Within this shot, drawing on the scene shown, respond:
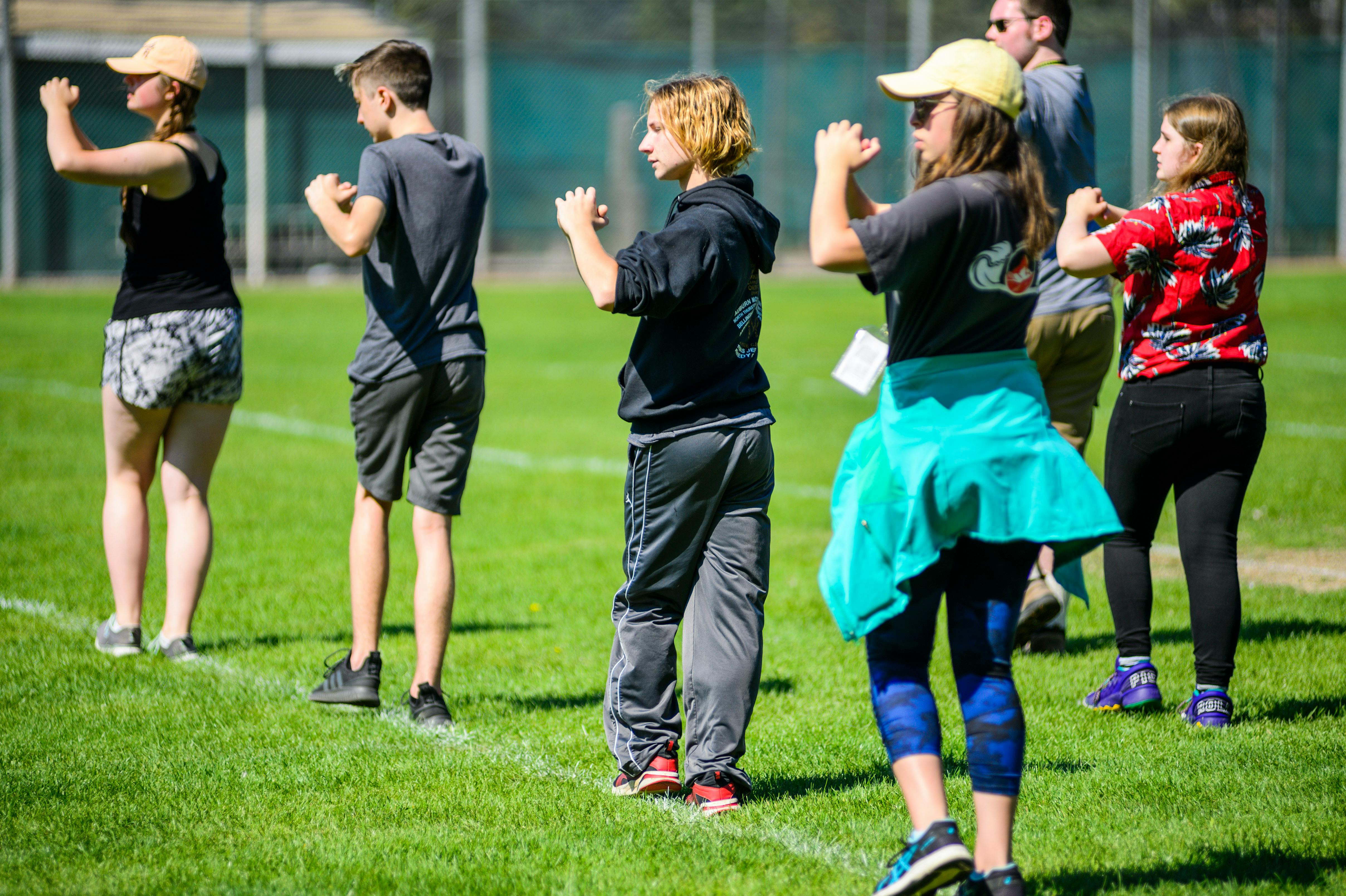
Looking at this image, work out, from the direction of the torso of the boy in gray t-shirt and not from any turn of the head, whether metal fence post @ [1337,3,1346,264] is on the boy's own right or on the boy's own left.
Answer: on the boy's own right

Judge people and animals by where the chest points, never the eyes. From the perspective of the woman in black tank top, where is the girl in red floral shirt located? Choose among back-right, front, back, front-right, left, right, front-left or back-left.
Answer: back

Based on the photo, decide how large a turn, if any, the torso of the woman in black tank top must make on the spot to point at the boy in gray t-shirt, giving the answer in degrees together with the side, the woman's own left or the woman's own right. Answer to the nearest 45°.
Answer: approximately 180°

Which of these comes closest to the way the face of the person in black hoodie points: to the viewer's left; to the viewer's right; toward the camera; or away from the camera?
to the viewer's left

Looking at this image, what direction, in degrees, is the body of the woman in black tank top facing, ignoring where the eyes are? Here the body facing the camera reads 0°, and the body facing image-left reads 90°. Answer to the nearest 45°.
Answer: approximately 135°

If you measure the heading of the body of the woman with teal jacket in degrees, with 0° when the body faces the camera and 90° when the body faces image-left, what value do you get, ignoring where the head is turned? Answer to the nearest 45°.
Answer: approximately 135°

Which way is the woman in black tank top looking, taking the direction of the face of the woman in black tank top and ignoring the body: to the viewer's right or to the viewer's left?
to the viewer's left

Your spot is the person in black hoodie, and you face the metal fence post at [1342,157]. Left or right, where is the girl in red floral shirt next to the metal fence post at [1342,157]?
right

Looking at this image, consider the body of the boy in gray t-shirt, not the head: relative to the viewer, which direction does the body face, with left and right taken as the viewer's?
facing away from the viewer and to the left of the viewer

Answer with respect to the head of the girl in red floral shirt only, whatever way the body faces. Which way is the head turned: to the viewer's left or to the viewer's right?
to the viewer's left
